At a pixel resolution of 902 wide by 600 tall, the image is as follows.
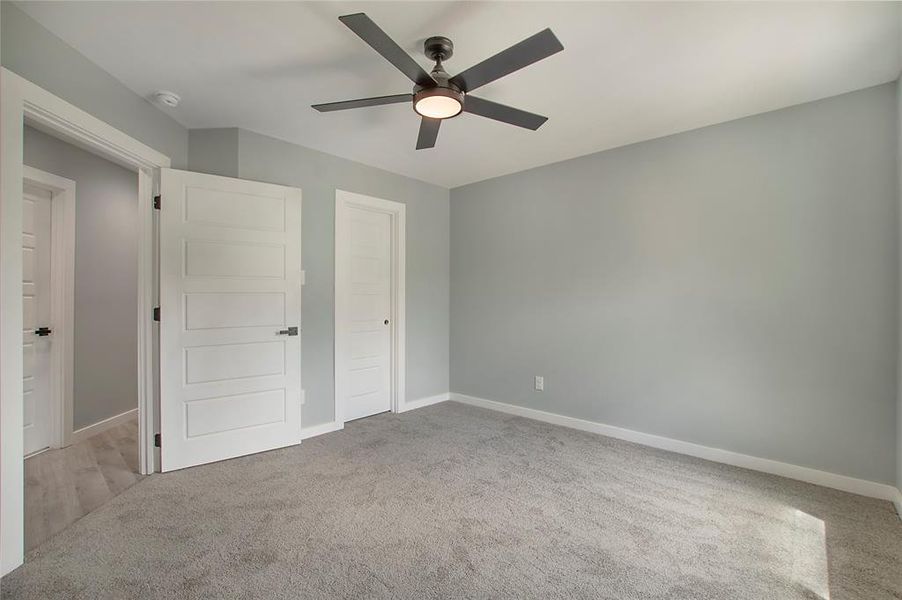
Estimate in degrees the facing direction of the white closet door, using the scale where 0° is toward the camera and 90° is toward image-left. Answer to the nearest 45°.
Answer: approximately 315°

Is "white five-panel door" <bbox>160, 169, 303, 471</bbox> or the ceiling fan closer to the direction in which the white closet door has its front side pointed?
the ceiling fan

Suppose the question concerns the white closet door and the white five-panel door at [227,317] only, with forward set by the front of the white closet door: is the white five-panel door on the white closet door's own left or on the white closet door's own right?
on the white closet door's own right

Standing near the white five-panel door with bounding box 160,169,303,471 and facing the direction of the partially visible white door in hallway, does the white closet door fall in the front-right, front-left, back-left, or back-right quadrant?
back-right

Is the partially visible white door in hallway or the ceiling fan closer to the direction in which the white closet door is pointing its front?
the ceiling fan

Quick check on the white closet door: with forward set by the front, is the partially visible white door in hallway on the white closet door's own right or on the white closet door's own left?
on the white closet door's own right

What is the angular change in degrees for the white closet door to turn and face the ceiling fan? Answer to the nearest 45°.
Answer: approximately 45° to its right
